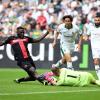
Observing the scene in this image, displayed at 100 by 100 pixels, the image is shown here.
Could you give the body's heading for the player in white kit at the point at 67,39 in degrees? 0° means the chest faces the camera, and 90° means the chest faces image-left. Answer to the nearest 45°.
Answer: approximately 0°

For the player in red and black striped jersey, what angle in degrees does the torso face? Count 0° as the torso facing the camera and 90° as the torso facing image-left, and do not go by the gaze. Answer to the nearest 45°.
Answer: approximately 315°

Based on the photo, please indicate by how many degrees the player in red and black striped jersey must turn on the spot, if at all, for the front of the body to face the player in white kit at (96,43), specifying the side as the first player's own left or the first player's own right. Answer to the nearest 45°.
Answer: approximately 45° to the first player's own left

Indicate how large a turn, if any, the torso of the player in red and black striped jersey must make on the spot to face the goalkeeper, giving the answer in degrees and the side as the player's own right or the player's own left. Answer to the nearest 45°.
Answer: approximately 90° to the player's own left

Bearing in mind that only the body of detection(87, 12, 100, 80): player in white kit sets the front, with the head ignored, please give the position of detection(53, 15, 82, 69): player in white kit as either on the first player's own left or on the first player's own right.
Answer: on the first player's own right
